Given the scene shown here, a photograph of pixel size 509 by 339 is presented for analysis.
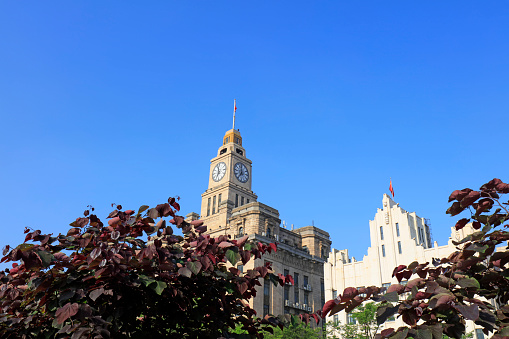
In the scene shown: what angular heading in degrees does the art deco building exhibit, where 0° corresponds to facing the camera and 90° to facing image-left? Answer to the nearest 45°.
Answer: approximately 45°
